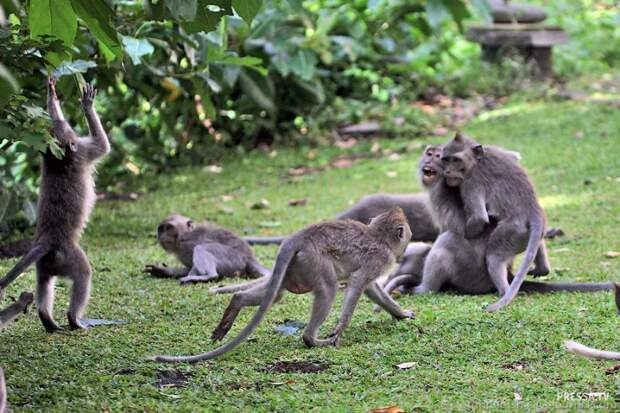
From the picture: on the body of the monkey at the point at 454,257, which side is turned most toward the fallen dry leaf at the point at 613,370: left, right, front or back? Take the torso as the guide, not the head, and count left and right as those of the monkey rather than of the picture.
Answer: left

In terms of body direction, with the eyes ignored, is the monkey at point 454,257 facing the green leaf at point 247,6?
no

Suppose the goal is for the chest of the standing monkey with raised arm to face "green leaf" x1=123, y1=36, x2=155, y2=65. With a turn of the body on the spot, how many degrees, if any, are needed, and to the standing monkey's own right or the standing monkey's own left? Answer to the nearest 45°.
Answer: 0° — it already faces it

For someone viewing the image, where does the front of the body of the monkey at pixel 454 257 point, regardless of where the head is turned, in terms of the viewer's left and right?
facing to the left of the viewer

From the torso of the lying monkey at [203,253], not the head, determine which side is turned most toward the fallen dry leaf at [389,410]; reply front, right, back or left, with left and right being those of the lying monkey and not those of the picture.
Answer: left

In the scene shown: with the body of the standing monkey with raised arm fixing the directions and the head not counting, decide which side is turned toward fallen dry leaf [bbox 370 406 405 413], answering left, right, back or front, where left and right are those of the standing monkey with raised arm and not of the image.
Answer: right

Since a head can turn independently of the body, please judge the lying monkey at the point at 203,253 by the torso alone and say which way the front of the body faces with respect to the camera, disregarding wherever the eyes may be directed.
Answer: to the viewer's left
